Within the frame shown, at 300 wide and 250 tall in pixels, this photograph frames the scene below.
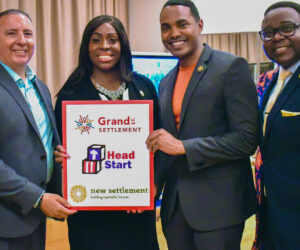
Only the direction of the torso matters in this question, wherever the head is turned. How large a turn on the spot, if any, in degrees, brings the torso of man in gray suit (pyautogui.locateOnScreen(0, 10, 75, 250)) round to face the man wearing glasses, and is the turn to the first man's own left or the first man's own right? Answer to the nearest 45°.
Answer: approximately 45° to the first man's own left

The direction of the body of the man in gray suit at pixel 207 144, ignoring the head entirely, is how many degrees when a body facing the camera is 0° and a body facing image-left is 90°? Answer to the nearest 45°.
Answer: approximately 45°

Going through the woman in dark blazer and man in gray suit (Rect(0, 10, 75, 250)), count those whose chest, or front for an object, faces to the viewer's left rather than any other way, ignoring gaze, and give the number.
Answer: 0

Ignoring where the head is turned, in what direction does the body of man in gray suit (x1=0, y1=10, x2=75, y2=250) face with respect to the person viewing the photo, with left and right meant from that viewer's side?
facing the viewer and to the right of the viewer

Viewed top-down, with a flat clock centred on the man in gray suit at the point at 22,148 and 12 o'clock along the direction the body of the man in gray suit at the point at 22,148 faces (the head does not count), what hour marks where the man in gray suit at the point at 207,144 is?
the man in gray suit at the point at 207,144 is roughly at 11 o'clock from the man in gray suit at the point at 22,148.

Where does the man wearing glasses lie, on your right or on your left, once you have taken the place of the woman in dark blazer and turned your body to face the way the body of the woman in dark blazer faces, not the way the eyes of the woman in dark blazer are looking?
on your left

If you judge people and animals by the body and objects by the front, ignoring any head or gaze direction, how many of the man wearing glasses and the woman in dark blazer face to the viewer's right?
0

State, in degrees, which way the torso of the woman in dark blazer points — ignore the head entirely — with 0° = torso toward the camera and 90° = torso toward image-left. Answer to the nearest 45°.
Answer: approximately 0°
